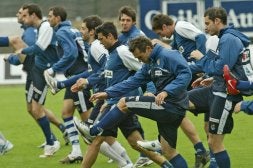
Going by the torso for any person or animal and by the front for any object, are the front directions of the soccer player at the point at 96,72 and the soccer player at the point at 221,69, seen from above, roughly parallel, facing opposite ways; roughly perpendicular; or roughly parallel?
roughly parallel

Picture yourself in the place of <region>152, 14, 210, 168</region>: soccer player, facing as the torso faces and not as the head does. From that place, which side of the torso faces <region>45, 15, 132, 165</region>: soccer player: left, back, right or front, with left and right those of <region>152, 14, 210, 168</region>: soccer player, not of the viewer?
front

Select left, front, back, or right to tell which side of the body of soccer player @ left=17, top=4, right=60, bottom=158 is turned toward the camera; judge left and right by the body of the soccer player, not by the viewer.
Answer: left

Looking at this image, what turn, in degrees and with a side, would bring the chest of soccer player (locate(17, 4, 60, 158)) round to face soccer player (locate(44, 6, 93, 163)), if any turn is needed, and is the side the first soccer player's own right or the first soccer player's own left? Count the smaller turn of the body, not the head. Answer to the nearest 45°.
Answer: approximately 135° to the first soccer player's own left

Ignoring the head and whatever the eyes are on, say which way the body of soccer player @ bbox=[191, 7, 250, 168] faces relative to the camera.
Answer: to the viewer's left

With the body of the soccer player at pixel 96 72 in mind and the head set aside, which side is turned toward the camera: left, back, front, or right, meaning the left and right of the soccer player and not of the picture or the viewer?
left

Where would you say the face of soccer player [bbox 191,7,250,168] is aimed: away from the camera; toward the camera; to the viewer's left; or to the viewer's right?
to the viewer's left

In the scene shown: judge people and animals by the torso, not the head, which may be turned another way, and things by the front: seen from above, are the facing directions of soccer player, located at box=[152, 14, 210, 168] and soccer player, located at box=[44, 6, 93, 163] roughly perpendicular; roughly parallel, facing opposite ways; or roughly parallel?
roughly parallel

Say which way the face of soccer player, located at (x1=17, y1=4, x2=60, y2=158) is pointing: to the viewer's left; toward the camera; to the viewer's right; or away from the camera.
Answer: to the viewer's left

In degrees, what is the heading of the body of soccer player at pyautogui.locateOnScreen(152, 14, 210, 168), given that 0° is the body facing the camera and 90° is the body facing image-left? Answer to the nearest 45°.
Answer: approximately 90°

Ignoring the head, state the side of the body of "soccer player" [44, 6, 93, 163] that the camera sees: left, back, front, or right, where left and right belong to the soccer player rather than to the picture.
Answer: left

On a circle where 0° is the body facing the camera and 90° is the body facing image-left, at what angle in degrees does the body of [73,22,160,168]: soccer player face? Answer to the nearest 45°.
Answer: approximately 90°
